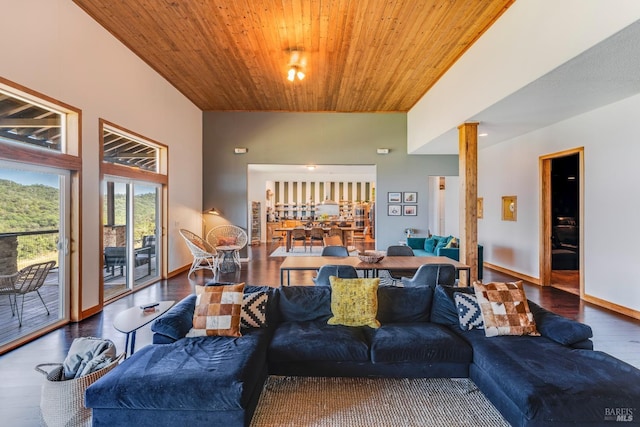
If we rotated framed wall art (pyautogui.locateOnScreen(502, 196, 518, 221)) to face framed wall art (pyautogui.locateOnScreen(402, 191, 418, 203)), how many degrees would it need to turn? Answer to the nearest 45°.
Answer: approximately 45° to its right

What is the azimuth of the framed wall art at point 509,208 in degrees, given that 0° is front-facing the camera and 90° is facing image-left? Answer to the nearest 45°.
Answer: approximately 45°

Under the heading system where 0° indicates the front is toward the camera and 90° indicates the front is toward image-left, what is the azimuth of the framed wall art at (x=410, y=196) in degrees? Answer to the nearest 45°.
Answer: approximately 0°

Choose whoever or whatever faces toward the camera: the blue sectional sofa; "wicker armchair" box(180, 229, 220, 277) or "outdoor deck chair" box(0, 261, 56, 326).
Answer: the blue sectional sofa

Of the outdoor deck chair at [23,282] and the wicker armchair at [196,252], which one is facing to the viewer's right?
the wicker armchair
